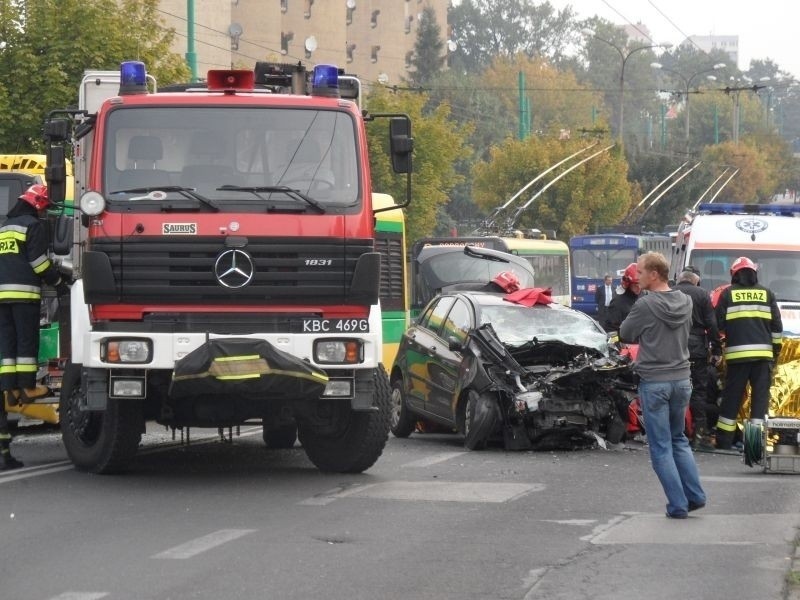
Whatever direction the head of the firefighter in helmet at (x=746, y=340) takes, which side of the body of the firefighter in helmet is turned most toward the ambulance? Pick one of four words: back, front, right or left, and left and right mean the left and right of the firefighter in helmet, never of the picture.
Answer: front

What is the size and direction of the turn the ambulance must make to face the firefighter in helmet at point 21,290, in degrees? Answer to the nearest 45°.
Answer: approximately 45° to its right

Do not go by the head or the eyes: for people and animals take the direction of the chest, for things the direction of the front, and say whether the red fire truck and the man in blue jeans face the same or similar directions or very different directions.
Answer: very different directions

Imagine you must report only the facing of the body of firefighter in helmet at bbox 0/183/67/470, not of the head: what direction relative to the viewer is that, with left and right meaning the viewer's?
facing away from the viewer and to the right of the viewer

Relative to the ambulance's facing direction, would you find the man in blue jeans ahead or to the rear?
ahead

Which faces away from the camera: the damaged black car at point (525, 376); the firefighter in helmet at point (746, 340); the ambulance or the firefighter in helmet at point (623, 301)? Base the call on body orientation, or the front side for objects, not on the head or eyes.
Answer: the firefighter in helmet at point (746, 340)

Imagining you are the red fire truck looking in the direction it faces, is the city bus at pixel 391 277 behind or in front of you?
behind

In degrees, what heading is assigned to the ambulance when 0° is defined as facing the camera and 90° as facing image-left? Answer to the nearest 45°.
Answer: approximately 0°
